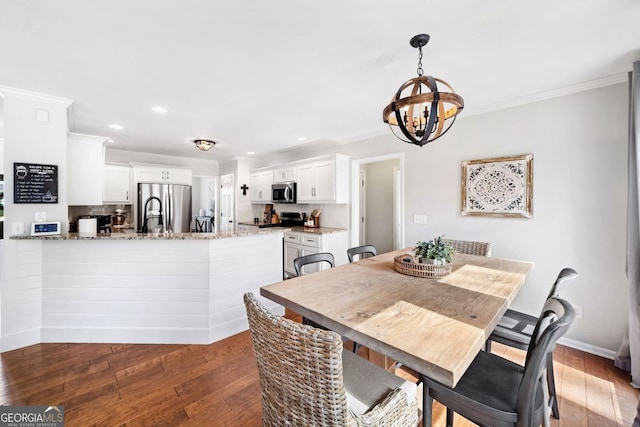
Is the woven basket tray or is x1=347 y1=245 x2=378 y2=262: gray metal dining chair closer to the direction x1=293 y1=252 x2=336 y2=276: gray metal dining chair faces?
the woven basket tray

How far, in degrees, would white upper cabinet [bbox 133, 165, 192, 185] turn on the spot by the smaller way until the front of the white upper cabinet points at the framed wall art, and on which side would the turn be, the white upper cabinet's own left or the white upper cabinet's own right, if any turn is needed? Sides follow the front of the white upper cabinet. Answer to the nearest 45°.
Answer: approximately 45° to the white upper cabinet's own left

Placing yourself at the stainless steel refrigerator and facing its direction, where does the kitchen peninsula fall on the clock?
The kitchen peninsula is roughly at 12 o'clock from the stainless steel refrigerator.

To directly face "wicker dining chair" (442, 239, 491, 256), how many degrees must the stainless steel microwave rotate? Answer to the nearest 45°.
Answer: approximately 90° to its left

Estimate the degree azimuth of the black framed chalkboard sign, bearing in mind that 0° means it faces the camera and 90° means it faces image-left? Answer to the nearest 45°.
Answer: approximately 0°

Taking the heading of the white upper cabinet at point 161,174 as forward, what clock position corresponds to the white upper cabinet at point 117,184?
the white upper cabinet at point 117,184 is roughly at 3 o'clock from the white upper cabinet at point 161,174.

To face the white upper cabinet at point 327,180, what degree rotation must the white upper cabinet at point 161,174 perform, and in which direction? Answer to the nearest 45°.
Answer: approximately 45° to its left

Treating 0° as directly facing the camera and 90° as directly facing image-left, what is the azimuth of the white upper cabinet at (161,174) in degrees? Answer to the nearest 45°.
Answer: approximately 0°

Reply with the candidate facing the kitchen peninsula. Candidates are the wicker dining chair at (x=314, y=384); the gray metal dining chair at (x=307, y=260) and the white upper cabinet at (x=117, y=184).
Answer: the white upper cabinet

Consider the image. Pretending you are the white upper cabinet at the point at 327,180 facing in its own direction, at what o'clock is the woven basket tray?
The woven basket tray is roughly at 10 o'clock from the white upper cabinet.
